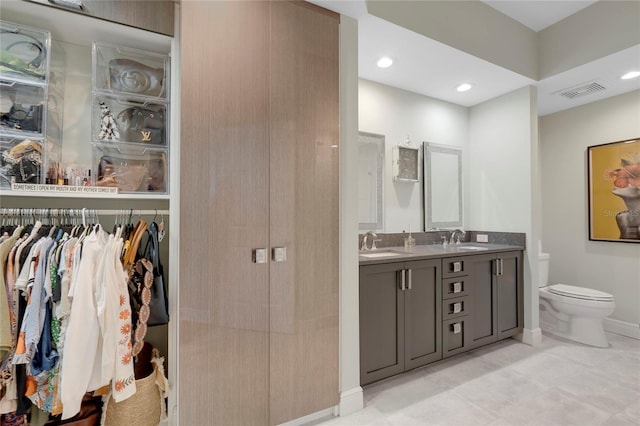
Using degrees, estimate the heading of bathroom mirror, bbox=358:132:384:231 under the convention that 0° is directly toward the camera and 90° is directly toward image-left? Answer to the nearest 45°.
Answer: approximately 315°

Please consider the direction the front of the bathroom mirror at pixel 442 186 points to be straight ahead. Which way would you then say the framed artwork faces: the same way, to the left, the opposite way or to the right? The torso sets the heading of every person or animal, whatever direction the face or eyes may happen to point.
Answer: to the right

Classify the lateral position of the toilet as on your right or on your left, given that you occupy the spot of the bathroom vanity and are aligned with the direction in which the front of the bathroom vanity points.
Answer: on your left

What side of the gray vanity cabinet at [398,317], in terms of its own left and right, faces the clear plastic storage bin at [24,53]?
right

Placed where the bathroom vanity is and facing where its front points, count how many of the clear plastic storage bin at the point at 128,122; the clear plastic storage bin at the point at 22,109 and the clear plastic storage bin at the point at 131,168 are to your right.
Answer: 3

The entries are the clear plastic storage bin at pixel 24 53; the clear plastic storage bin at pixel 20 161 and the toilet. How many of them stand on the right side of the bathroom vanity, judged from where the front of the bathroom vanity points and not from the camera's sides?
2

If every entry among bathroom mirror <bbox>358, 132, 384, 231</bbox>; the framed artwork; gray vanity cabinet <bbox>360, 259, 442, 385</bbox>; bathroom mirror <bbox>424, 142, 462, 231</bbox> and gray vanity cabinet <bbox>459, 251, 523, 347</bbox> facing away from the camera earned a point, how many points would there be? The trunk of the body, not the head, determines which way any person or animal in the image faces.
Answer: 0

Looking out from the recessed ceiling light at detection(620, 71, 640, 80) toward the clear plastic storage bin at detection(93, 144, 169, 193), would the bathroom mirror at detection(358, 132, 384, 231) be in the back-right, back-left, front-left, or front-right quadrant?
front-right

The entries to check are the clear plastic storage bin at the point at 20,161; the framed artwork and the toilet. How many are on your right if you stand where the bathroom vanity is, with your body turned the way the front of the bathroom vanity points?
1

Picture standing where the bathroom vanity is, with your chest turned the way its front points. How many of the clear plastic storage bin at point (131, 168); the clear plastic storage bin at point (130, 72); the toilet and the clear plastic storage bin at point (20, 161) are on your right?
3

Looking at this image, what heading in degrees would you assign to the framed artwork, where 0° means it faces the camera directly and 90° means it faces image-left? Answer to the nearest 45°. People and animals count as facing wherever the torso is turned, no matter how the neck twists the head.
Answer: approximately 45°

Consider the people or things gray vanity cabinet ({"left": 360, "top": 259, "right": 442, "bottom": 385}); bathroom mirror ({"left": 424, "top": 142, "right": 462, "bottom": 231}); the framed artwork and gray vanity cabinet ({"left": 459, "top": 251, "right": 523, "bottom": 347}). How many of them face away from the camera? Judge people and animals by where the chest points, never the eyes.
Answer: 0

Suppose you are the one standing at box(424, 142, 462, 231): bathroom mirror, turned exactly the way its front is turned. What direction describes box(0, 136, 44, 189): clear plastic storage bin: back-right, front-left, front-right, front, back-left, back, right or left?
right

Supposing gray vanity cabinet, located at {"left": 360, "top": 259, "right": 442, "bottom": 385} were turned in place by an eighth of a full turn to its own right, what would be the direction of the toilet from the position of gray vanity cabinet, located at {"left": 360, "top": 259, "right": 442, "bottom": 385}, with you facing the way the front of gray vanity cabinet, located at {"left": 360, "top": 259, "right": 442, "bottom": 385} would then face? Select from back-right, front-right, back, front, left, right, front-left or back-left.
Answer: back-left

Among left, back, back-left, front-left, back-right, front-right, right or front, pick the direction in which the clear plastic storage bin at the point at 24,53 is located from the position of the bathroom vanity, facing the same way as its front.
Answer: right

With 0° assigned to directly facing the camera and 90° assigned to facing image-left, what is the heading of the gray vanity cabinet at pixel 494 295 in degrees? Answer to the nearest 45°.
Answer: approximately 315°

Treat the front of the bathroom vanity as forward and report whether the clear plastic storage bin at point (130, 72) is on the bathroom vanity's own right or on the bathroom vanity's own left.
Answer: on the bathroom vanity's own right

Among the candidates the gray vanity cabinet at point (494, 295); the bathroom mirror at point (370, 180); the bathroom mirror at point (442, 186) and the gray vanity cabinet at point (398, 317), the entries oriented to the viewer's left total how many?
0
